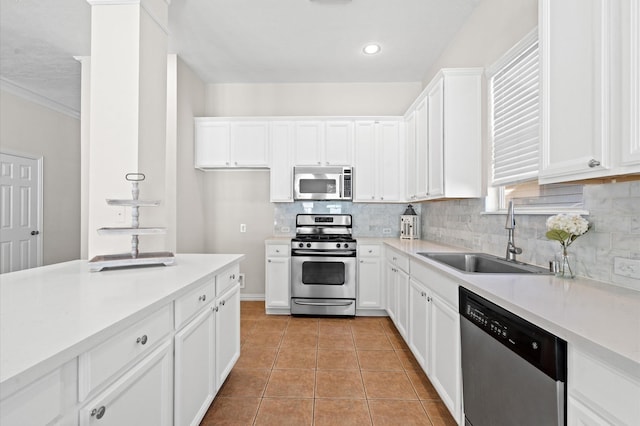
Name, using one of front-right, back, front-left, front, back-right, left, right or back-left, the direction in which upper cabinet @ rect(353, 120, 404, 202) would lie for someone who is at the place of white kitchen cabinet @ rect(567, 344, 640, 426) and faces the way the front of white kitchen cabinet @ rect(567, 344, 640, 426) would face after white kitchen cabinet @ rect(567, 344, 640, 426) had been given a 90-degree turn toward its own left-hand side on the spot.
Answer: back

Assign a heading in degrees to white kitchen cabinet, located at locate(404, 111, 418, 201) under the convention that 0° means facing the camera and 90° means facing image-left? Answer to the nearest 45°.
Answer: approximately 90°

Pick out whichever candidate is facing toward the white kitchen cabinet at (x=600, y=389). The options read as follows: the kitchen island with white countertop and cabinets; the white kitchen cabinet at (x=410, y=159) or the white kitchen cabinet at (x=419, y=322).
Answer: the kitchen island with white countertop and cabinets

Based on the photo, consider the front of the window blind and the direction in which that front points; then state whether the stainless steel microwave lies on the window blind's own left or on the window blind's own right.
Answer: on the window blind's own right

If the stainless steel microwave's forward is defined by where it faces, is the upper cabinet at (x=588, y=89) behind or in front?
in front

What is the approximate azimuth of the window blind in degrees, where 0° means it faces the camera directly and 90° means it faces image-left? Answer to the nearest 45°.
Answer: approximately 45°

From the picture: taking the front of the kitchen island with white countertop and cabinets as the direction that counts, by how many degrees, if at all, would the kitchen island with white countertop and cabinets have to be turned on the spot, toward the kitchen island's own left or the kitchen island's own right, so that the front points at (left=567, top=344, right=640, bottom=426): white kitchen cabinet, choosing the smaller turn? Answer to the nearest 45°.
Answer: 0° — it already faces it

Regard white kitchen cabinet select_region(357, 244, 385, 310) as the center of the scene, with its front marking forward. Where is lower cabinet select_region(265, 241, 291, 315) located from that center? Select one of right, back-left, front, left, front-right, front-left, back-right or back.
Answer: right

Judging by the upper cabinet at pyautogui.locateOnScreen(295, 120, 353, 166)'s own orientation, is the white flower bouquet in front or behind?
in front
